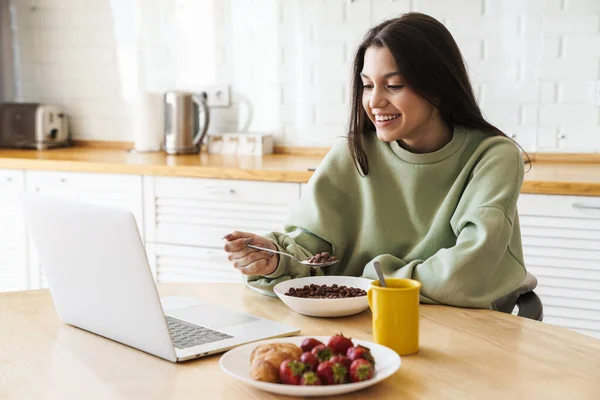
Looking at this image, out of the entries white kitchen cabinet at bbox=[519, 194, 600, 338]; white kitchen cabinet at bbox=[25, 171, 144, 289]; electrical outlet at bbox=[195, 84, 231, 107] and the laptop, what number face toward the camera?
3

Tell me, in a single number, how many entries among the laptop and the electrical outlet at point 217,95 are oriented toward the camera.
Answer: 1

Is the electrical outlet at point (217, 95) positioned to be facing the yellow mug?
yes

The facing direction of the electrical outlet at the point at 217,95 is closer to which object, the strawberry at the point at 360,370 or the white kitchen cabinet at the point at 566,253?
the strawberry

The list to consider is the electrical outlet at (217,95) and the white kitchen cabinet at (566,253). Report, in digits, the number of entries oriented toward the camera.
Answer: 2

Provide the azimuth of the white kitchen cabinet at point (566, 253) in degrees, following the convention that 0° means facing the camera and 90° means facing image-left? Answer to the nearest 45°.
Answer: approximately 0°

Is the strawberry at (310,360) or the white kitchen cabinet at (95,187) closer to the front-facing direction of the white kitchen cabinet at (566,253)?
the strawberry

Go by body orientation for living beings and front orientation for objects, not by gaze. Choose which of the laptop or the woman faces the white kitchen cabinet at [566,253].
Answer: the laptop
